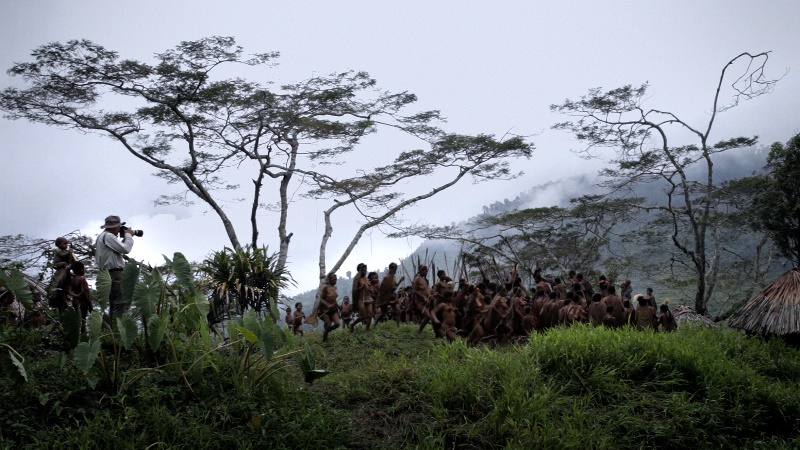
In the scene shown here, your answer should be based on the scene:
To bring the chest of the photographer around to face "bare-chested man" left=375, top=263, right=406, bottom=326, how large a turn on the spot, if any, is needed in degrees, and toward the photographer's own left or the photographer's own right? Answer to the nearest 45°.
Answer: approximately 45° to the photographer's own left

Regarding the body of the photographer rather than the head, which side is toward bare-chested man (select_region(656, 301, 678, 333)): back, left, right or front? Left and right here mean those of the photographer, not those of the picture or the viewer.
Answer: front

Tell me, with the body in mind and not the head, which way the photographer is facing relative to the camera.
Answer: to the viewer's right

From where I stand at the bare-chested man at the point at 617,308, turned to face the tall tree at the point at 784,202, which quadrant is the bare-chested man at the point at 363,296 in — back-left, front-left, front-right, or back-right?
back-left

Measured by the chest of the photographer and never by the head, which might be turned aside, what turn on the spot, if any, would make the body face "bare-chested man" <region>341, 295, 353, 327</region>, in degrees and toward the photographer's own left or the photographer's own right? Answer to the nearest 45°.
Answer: approximately 45° to the photographer's own left

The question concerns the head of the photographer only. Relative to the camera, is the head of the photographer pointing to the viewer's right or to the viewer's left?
to the viewer's right
